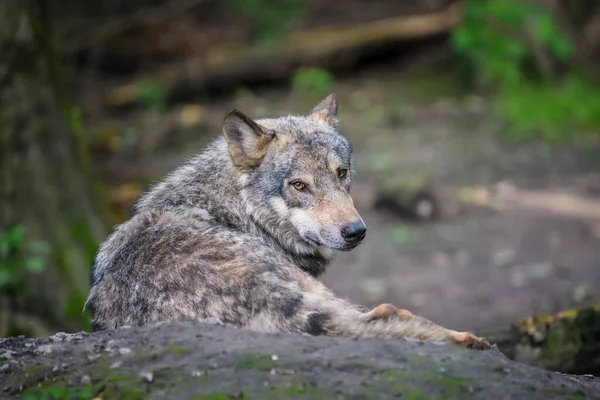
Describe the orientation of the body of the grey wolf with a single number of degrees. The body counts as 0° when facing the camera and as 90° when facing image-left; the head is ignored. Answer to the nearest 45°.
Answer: approximately 225°

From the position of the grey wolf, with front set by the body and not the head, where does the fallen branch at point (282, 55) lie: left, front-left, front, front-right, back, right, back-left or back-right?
front-left

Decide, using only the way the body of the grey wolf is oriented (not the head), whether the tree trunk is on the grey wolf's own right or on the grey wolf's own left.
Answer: on the grey wolf's own left
